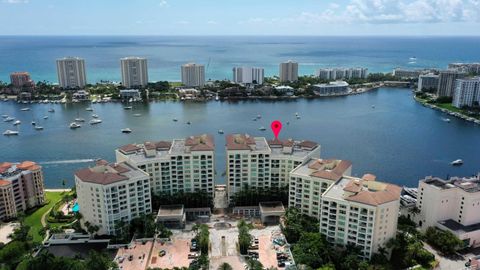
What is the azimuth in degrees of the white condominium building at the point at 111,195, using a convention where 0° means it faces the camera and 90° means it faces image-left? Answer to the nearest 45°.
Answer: approximately 315°

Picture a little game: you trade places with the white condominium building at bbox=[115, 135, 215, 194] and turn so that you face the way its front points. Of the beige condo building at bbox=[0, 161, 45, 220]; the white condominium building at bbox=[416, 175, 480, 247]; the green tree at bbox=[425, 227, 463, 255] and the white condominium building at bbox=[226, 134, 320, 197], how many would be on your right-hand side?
1

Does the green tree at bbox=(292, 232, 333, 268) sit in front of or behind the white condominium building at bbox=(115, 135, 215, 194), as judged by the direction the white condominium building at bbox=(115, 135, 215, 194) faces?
in front

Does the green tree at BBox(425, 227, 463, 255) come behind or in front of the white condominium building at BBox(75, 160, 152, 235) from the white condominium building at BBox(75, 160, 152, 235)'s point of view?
in front

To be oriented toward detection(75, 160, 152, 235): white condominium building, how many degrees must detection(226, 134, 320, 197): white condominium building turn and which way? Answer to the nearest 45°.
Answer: approximately 45° to its right

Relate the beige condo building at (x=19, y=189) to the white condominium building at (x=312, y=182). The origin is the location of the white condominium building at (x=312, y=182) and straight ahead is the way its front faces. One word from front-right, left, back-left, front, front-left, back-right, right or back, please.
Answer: front-right

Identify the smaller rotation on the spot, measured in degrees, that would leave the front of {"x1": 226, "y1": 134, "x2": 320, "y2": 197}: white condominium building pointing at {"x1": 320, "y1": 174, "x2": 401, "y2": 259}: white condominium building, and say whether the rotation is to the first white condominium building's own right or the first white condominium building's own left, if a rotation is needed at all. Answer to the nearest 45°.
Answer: approximately 45° to the first white condominium building's own left

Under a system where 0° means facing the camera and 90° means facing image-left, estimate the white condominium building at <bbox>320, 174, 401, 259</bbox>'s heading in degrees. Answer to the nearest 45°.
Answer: approximately 45°

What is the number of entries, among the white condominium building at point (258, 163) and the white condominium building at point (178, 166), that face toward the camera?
2

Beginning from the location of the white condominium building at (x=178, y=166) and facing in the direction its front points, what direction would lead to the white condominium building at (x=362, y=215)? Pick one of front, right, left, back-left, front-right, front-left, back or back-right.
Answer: front-left

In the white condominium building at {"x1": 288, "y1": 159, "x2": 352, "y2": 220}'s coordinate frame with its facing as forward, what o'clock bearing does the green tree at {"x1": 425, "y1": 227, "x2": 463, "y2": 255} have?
The green tree is roughly at 8 o'clock from the white condominium building.

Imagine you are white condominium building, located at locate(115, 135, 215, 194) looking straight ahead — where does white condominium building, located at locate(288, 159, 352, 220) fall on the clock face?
white condominium building, located at locate(288, 159, 352, 220) is roughly at 10 o'clock from white condominium building, located at locate(115, 135, 215, 194).
